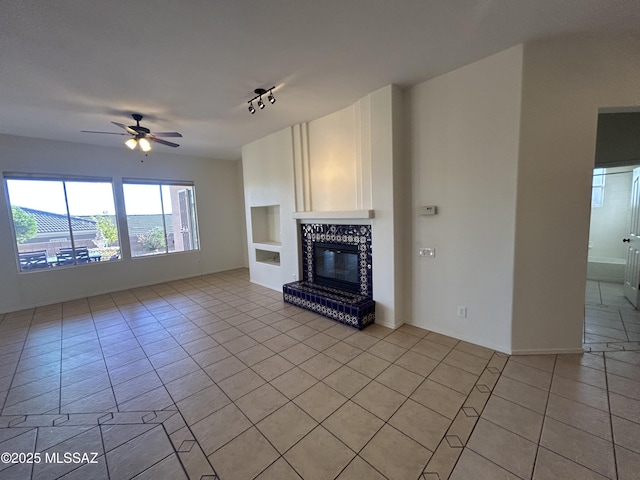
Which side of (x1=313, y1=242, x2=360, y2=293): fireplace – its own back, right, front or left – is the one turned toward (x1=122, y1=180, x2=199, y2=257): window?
right

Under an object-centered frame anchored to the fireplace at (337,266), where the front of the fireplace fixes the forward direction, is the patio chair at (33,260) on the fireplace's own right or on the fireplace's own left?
on the fireplace's own right

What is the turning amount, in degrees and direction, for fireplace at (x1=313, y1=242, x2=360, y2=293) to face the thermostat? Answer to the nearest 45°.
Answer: approximately 90° to its left

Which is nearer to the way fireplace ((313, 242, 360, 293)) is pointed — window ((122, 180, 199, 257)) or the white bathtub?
the window

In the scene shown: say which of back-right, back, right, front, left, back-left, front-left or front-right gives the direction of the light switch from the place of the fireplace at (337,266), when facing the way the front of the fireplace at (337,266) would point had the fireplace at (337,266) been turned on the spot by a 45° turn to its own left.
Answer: front-left

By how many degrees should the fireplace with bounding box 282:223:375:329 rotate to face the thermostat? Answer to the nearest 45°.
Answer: approximately 90° to its left

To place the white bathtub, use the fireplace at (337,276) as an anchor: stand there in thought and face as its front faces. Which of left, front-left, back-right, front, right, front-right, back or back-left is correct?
back-left

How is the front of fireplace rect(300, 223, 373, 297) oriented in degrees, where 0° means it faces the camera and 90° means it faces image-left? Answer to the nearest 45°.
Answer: approximately 45°

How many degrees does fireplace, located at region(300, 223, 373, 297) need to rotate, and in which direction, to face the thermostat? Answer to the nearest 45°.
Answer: approximately 90° to its left

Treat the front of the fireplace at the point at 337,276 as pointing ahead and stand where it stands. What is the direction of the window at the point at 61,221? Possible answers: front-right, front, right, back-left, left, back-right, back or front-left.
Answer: front-right

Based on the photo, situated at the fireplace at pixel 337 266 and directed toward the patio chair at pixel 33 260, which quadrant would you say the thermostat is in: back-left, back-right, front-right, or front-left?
back-left
